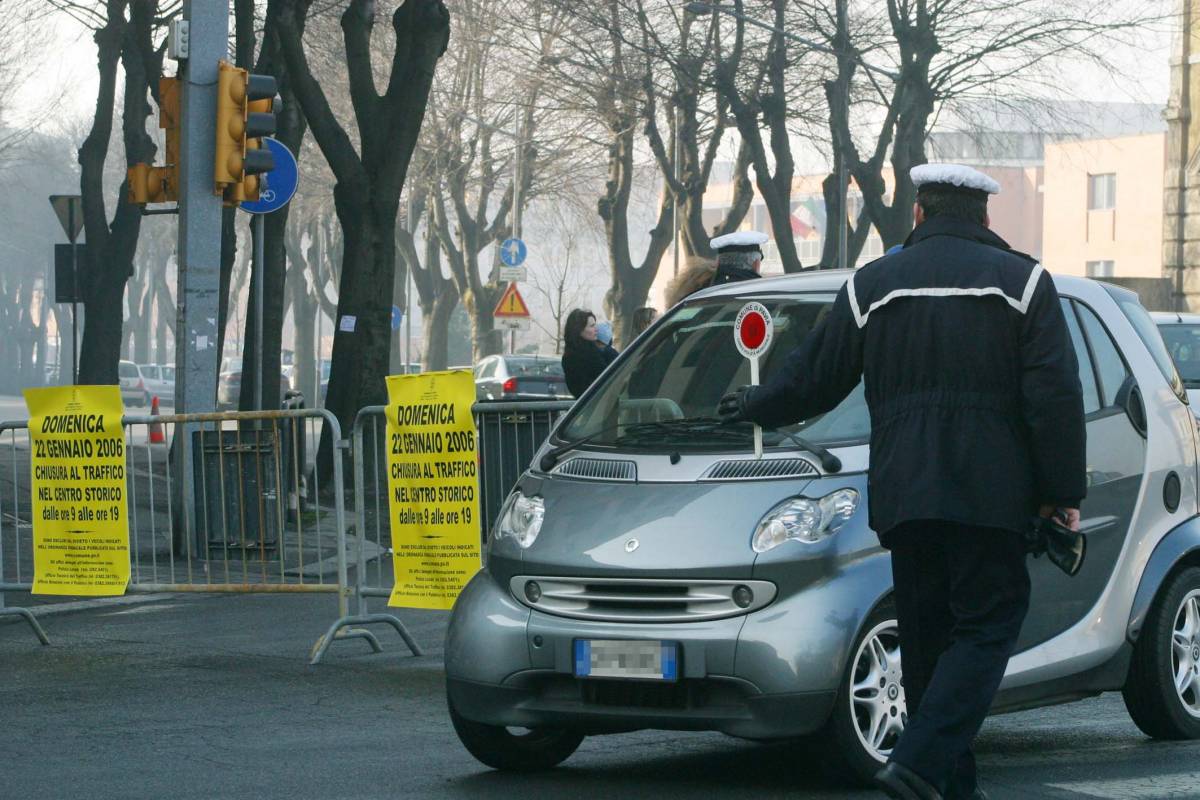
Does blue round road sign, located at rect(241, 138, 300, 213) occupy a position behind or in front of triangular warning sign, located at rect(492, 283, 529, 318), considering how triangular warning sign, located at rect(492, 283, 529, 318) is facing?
in front

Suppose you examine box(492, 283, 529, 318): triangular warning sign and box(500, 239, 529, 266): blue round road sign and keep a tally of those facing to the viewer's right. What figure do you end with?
0

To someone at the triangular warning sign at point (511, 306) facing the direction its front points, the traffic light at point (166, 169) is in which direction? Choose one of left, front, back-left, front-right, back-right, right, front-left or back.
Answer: front

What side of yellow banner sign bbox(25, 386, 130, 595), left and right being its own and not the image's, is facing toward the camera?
front

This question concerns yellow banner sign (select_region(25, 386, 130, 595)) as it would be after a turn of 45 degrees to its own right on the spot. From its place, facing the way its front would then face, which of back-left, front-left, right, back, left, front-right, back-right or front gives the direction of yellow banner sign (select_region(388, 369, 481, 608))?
left

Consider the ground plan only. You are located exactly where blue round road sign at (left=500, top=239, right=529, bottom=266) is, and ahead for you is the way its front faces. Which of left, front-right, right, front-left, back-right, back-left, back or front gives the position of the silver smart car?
front

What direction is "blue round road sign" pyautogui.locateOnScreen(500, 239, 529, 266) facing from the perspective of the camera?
toward the camera

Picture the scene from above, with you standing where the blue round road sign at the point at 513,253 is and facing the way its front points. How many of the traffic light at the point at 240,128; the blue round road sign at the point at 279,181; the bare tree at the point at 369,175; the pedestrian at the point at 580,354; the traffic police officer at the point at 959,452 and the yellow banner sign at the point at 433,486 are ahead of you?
6

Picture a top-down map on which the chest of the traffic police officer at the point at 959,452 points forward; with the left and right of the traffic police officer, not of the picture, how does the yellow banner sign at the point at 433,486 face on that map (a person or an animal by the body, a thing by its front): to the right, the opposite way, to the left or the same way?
the opposite way

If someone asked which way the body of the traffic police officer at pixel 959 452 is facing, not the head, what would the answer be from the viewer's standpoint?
away from the camera

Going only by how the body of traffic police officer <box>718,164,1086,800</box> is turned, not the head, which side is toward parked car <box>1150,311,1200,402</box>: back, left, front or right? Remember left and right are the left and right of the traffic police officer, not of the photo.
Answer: front

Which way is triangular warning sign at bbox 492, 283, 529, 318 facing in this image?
toward the camera
